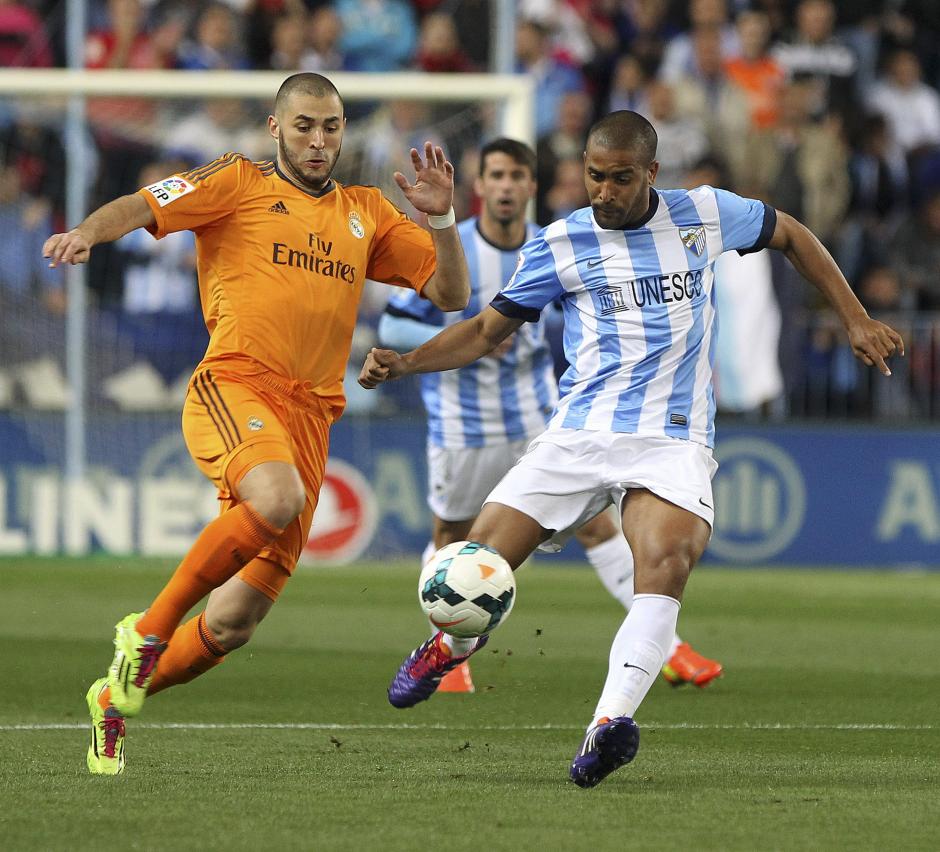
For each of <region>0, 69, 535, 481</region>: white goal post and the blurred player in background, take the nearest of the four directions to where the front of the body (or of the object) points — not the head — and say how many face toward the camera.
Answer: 2

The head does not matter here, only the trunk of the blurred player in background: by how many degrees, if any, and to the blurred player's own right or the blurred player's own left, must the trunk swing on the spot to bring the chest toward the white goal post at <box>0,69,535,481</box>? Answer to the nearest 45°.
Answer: approximately 135° to the blurred player's own right

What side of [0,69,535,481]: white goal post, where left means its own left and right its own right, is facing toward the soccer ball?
front

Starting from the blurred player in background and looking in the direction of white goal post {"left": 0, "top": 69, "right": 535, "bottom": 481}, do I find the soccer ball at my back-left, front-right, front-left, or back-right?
back-left

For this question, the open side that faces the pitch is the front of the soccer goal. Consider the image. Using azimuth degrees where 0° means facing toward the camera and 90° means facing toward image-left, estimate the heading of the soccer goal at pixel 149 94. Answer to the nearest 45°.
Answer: approximately 0°

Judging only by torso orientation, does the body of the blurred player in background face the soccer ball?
yes

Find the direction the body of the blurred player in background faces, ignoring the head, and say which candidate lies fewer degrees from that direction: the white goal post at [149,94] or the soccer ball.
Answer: the soccer ball
